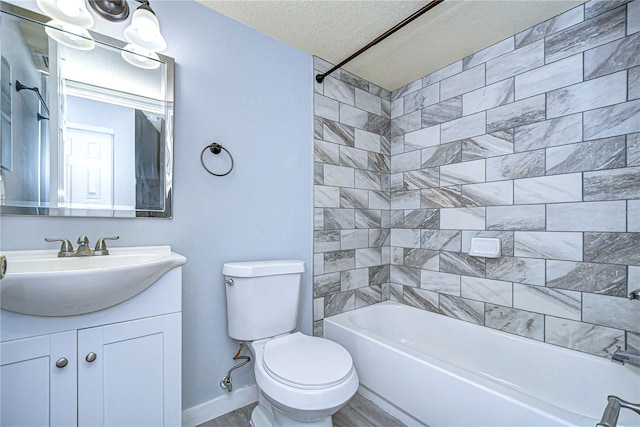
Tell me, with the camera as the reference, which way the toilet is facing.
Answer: facing the viewer and to the right of the viewer

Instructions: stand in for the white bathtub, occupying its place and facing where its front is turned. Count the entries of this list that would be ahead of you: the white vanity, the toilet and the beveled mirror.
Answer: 3

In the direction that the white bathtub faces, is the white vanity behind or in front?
in front

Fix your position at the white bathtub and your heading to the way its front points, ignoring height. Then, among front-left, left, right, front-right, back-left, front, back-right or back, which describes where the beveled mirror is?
front

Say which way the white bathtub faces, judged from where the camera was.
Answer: facing the viewer and to the left of the viewer

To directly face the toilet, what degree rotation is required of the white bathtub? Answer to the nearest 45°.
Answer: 0° — it already faces it

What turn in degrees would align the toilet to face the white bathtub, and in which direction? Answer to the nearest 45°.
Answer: approximately 45° to its left

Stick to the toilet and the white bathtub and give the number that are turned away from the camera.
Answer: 0

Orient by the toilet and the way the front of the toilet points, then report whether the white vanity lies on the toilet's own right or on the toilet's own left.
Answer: on the toilet's own right
